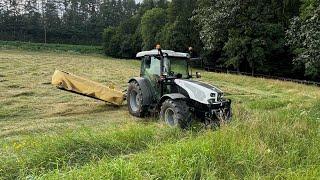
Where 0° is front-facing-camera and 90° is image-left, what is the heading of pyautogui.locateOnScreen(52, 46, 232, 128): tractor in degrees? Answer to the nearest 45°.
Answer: approximately 315°
